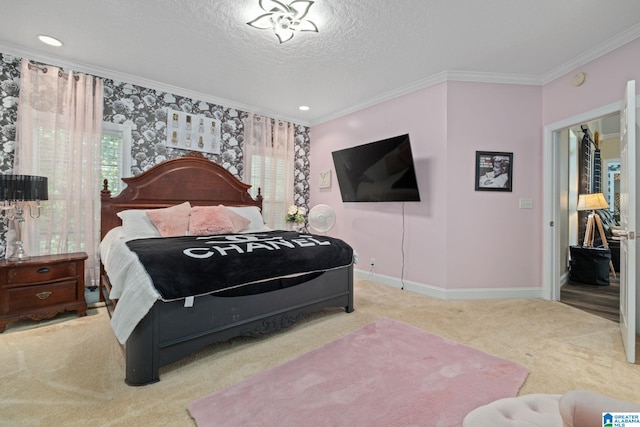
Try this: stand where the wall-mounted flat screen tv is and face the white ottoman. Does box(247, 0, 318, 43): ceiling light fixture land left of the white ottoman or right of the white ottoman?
right

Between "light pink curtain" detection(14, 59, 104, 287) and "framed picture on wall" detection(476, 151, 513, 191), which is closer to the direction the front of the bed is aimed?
the framed picture on wall

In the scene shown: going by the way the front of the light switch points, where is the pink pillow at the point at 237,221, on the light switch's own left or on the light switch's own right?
on the light switch's own right

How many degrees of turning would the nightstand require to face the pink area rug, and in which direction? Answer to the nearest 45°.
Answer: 0° — it already faces it

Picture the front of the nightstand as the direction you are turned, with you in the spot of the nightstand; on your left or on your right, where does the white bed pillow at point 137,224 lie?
on your left

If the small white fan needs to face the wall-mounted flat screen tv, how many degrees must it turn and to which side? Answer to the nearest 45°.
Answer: approximately 90° to its left

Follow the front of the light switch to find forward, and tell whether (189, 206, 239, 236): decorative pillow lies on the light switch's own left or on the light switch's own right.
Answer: on the light switch's own right

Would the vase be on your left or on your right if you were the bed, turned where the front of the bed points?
on your left
